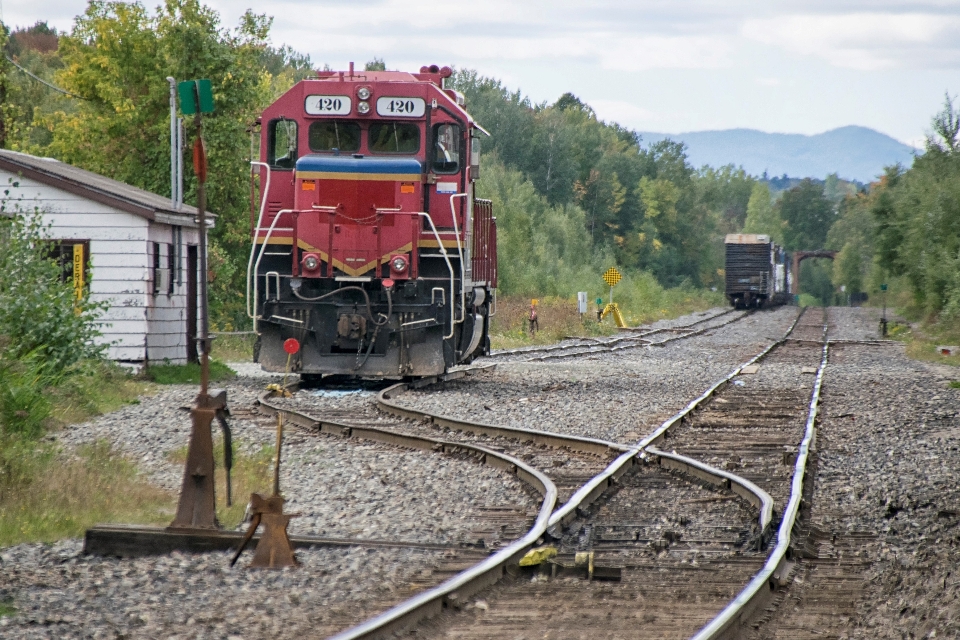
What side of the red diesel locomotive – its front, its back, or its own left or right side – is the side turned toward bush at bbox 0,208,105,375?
right

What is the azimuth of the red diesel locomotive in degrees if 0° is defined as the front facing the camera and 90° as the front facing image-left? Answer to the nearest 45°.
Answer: approximately 0°

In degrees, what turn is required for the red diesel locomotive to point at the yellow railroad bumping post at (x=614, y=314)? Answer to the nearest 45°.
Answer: approximately 180°

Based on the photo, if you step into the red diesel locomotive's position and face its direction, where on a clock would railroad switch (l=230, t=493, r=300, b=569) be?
The railroad switch is roughly at 12 o'clock from the red diesel locomotive.

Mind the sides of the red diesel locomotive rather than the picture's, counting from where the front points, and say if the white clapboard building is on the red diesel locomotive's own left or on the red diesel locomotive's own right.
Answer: on the red diesel locomotive's own right

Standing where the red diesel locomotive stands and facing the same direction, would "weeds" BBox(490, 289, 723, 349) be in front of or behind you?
behind

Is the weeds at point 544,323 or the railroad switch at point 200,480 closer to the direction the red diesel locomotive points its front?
the railroad switch
